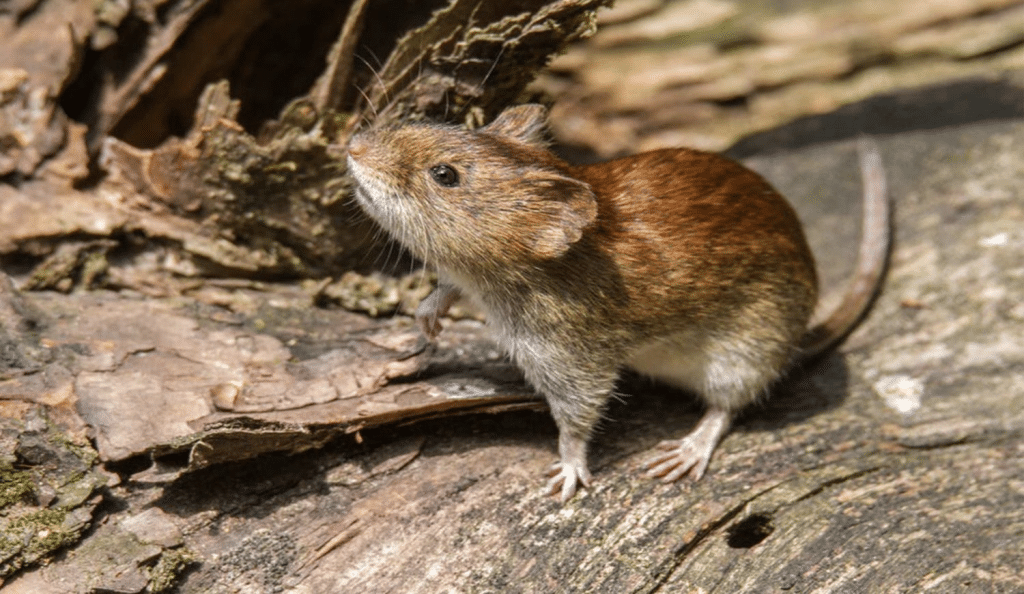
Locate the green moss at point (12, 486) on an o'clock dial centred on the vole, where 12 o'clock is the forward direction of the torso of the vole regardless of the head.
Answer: The green moss is roughly at 11 o'clock from the vole.

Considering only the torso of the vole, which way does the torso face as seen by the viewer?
to the viewer's left
